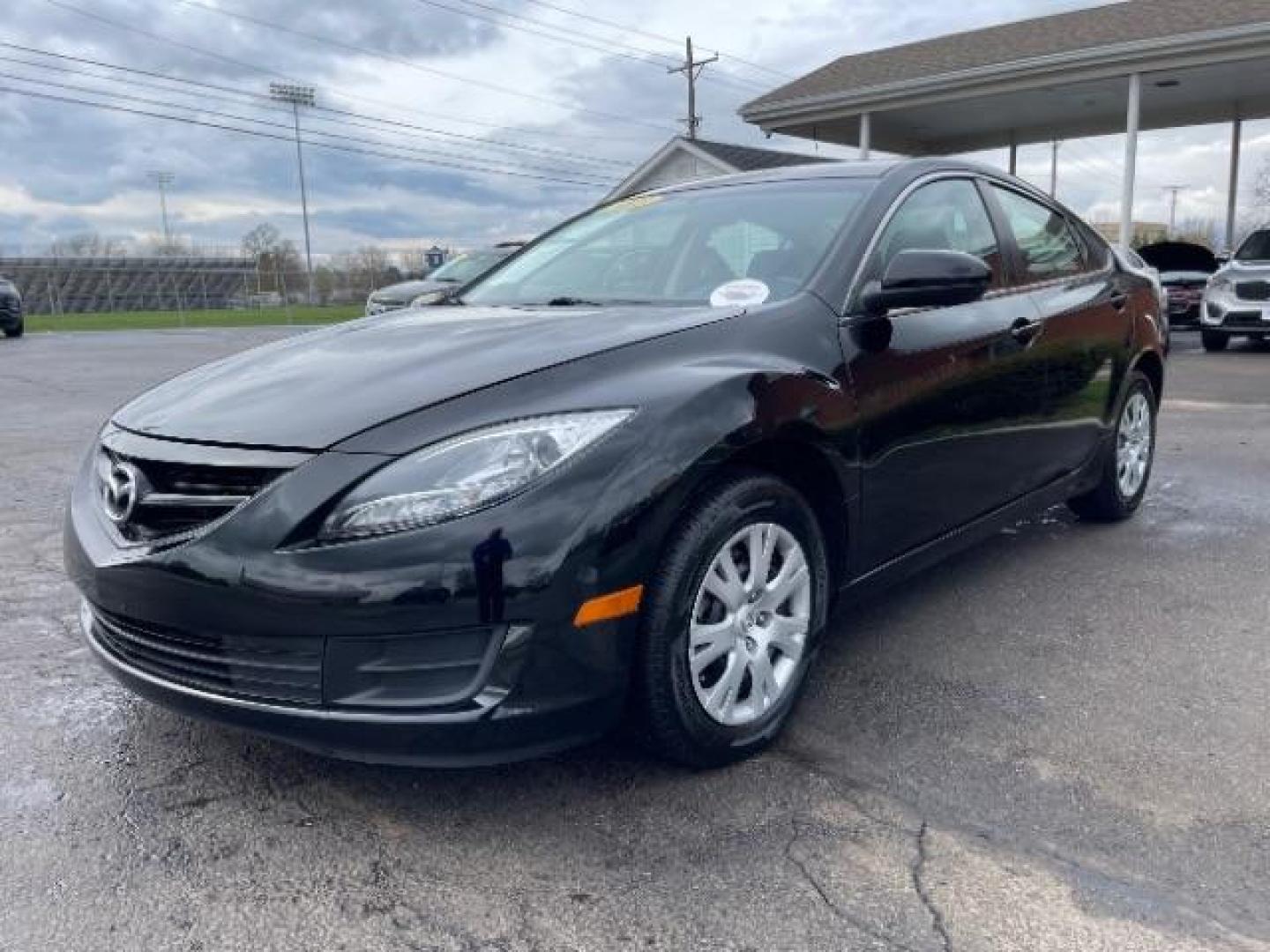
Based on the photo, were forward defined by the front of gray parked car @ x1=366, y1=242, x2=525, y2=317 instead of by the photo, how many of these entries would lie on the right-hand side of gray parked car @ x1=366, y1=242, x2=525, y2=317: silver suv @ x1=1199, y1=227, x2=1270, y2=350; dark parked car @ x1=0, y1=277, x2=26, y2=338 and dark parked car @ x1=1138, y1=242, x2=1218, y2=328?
1

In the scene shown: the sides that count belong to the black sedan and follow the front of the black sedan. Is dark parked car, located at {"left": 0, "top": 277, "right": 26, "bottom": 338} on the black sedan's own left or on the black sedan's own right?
on the black sedan's own right

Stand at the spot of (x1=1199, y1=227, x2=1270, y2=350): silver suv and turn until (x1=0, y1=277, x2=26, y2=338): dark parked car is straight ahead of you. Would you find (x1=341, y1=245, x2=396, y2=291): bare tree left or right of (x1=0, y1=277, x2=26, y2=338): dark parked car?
right

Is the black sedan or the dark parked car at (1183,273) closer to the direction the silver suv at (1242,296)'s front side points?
the black sedan

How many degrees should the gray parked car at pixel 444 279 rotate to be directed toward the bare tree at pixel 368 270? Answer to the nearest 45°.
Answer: approximately 135° to its right

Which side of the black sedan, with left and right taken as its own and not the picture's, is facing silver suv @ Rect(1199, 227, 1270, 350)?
back

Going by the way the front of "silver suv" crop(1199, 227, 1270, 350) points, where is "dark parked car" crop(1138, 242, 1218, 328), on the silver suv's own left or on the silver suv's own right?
on the silver suv's own right

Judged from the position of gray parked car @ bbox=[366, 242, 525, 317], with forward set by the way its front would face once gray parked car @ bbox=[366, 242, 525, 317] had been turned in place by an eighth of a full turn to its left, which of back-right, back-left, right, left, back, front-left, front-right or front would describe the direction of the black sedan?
front

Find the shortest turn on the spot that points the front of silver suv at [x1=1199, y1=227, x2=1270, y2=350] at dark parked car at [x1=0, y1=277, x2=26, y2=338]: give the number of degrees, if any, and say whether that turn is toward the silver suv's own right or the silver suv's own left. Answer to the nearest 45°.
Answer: approximately 45° to the silver suv's own right

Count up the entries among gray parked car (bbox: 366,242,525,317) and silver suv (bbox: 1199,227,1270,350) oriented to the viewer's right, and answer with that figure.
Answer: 0

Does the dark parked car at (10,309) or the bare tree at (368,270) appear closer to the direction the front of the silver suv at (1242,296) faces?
the dark parked car

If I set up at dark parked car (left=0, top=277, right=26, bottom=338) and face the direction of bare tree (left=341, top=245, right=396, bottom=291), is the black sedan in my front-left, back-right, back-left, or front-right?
back-right

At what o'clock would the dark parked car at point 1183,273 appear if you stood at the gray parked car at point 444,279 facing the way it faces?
the dark parked car at point 1183,273 is roughly at 7 o'clock from the gray parked car at point 444,279.

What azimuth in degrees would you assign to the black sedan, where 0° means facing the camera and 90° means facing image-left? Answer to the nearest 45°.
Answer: approximately 45°
